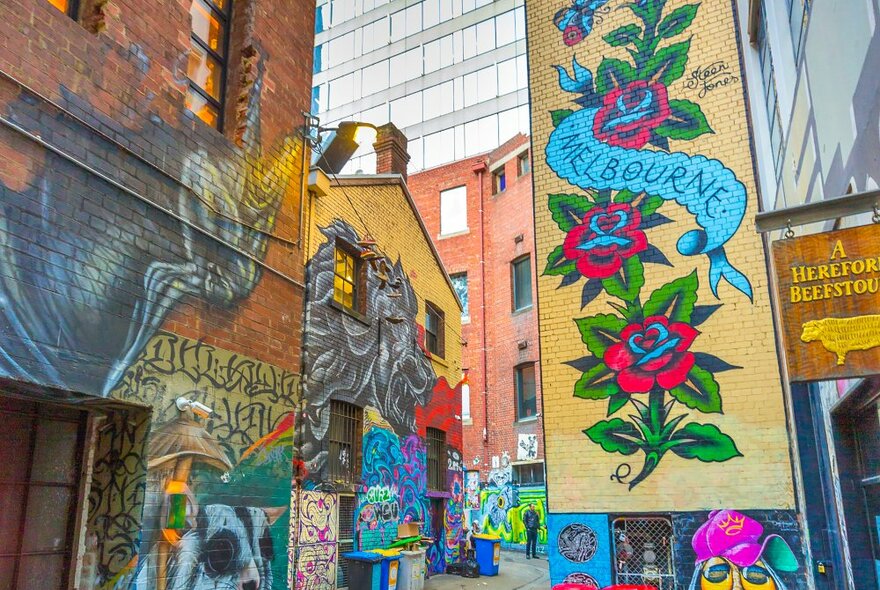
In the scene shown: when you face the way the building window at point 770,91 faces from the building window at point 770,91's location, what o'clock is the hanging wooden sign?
The hanging wooden sign is roughly at 9 o'clock from the building window.

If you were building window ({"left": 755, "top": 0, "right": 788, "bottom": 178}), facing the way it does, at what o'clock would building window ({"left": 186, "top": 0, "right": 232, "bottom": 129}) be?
building window ({"left": 186, "top": 0, "right": 232, "bottom": 129}) is roughly at 11 o'clock from building window ({"left": 755, "top": 0, "right": 788, "bottom": 178}).

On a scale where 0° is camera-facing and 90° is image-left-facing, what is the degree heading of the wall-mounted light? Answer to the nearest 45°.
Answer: approximately 270°

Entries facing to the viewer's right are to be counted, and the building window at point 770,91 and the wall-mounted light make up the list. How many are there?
1

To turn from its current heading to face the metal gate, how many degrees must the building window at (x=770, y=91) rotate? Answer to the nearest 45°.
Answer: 0° — it already faces it

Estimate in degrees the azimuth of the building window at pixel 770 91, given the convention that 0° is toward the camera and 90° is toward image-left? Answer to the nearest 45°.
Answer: approximately 90°

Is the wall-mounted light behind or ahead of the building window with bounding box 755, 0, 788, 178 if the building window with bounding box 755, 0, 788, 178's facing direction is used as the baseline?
ahead
